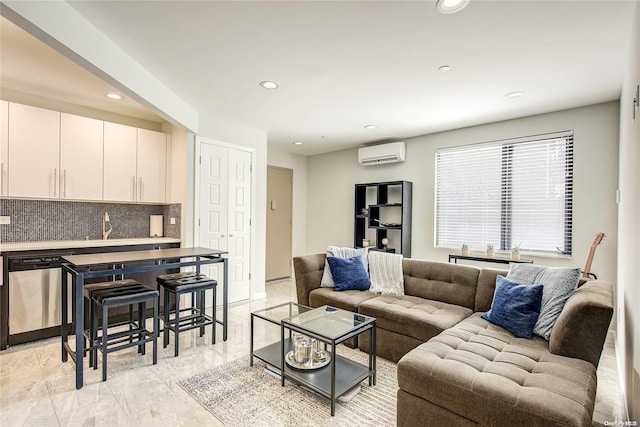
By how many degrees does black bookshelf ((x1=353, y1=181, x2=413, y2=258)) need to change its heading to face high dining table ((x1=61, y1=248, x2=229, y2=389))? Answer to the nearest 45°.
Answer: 0° — it already faces it

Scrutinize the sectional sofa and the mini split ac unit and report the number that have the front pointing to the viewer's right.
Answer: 0

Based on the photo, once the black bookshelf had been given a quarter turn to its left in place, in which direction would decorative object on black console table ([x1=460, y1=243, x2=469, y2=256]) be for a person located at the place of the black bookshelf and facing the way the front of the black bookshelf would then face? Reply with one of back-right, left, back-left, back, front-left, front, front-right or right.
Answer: front

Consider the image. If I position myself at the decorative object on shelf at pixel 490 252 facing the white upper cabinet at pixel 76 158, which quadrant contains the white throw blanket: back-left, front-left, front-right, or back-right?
front-left

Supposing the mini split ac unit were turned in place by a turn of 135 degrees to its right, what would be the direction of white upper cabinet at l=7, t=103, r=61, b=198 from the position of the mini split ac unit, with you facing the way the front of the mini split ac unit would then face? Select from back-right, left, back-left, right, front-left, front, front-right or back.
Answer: back-left

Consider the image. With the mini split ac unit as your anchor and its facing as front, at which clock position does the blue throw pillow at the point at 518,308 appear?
The blue throw pillow is roughly at 10 o'clock from the mini split ac unit.

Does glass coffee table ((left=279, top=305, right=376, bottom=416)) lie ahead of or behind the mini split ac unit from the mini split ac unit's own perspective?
ahead

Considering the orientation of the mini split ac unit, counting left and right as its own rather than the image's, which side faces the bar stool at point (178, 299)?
front

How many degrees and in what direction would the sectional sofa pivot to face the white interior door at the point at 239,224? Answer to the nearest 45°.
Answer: approximately 90° to its right

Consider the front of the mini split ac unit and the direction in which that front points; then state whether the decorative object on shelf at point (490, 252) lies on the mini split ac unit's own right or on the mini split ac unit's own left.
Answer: on the mini split ac unit's own left

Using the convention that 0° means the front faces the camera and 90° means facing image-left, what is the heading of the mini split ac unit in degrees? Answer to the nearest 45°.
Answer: approximately 45°

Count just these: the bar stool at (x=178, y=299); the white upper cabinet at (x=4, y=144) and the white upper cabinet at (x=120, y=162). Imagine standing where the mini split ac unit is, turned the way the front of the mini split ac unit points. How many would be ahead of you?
3

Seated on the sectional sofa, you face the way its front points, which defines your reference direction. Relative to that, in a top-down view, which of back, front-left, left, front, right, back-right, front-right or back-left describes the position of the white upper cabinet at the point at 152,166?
front-right

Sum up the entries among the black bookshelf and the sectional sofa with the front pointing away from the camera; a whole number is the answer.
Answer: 0

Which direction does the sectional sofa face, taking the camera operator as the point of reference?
facing the viewer and to the left of the viewer
